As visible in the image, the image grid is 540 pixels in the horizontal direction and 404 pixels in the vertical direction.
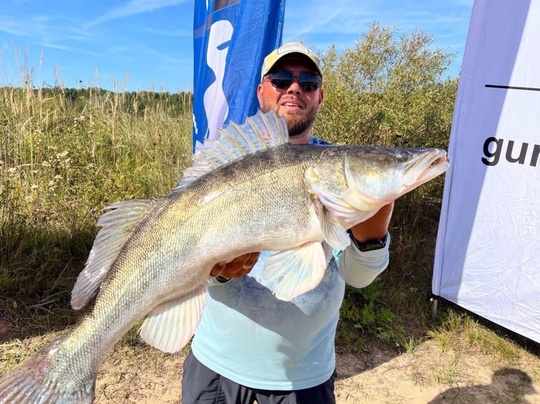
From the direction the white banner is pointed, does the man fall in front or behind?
in front

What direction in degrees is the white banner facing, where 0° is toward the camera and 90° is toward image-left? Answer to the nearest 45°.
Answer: approximately 45°

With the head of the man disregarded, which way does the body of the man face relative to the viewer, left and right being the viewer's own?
facing the viewer

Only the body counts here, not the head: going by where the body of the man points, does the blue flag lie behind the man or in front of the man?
behind

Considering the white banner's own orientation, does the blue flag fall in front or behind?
in front

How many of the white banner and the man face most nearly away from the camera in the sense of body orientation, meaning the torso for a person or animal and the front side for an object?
0
